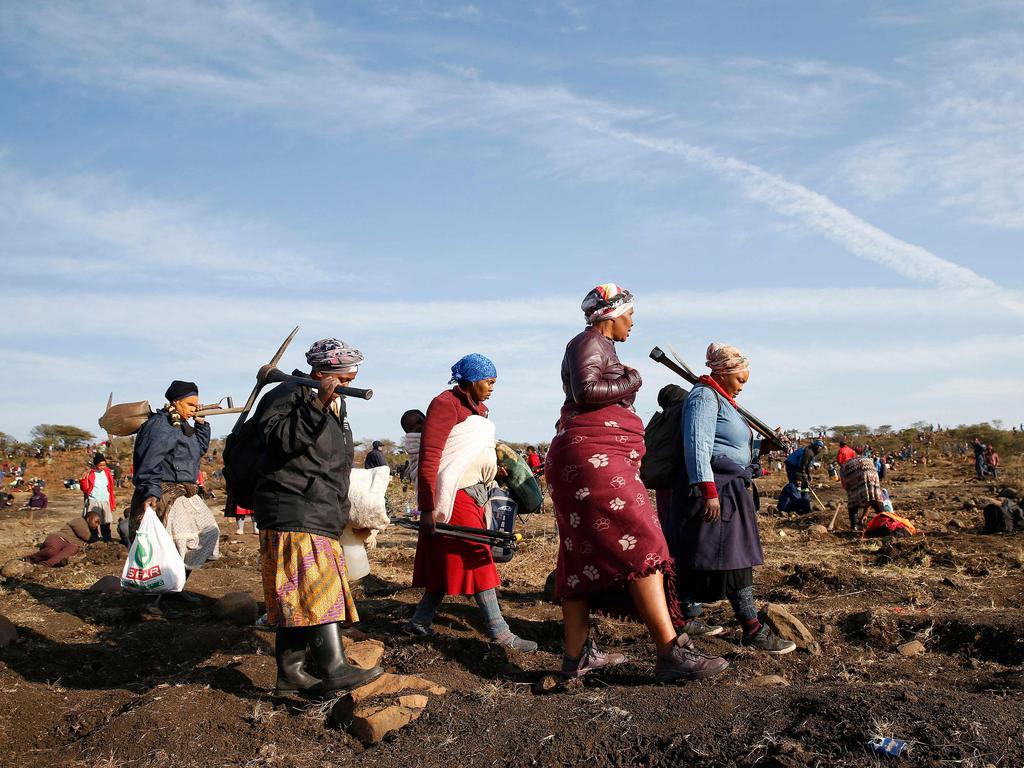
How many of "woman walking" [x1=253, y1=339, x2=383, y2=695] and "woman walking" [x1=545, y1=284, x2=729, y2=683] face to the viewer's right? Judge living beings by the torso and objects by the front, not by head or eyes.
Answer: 2

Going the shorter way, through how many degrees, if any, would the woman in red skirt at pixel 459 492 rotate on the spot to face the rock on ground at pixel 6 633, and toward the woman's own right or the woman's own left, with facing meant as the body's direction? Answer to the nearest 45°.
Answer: approximately 180°

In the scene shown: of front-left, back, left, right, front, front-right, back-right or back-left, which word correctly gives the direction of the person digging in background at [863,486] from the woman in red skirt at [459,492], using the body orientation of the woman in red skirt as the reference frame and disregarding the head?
front-left

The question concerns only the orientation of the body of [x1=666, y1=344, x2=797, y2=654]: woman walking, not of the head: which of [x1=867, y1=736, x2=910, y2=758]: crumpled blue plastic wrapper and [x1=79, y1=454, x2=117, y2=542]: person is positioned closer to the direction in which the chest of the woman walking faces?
the crumpled blue plastic wrapper

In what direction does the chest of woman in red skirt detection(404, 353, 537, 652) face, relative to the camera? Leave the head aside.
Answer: to the viewer's right

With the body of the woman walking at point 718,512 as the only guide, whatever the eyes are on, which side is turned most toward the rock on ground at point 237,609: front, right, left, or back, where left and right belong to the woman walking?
back

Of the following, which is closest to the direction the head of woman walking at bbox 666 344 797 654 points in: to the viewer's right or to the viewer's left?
to the viewer's right

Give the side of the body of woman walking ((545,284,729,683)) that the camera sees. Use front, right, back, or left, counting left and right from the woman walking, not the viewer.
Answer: right

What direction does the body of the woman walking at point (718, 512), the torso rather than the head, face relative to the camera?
to the viewer's right

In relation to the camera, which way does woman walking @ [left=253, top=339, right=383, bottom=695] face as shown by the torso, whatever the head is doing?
to the viewer's right

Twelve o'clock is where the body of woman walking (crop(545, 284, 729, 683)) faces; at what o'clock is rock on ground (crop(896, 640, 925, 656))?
The rock on ground is roughly at 11 o'clock from the woman walking.

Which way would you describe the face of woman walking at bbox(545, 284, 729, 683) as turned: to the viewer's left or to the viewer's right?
to the viewer's right

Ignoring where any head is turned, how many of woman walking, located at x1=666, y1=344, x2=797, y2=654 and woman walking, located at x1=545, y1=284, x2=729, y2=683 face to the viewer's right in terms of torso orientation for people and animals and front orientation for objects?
2
